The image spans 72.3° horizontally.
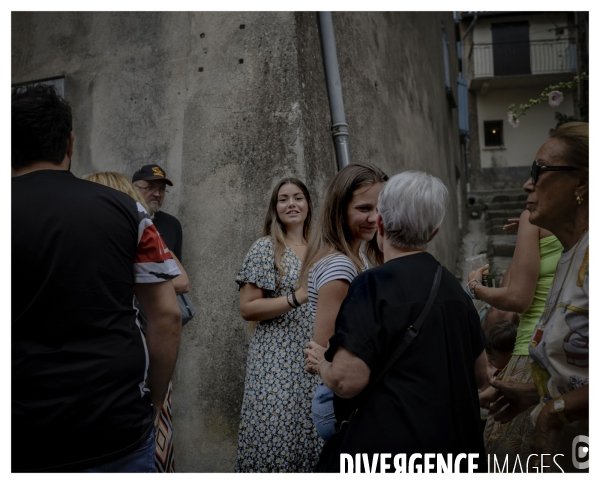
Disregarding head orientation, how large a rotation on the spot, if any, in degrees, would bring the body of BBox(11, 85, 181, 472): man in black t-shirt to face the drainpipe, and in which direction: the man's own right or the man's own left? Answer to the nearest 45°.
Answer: approximately 45° to the man's own right

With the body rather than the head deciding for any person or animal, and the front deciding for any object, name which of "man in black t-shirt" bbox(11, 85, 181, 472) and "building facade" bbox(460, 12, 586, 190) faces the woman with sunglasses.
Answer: the building facade

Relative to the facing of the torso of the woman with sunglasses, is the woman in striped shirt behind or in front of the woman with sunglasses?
in front

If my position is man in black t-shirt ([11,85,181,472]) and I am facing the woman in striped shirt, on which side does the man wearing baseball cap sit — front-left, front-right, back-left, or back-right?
front-left

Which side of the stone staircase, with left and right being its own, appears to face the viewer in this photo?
front

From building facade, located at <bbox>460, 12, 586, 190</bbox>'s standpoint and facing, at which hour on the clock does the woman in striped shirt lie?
The woman in striped shirt is roughly at 12 o'clock from the building facade.

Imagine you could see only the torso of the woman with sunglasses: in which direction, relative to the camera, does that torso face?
to the viewer's left

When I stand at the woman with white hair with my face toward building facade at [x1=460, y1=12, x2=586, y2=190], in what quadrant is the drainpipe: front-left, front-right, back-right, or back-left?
front-left

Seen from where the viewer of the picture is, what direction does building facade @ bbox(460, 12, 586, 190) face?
facing the viewer

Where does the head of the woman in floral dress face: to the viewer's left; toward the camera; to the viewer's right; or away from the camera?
toward the camera

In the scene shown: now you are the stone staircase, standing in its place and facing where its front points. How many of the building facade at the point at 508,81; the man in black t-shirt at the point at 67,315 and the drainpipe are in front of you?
2

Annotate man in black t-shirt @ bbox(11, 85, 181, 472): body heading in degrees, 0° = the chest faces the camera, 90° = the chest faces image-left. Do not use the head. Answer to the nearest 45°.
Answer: approximately 180°

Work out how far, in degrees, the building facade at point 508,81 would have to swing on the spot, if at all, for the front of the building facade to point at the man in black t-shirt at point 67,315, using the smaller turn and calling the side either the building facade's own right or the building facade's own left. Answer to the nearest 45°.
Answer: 0° — it already faces them
